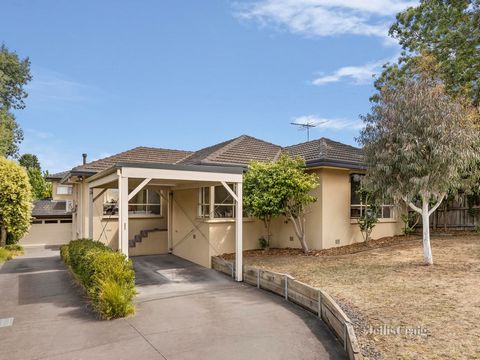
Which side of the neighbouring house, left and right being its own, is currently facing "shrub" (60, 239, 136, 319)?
front

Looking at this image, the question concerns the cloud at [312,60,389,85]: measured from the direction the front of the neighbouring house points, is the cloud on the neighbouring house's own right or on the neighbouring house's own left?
on the neighbouring house's own left

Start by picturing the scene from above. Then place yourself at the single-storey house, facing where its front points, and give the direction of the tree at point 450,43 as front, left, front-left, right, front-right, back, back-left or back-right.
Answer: left

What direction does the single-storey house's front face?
toward the camera

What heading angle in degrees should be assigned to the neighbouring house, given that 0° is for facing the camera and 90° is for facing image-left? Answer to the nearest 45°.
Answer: approximately 0°

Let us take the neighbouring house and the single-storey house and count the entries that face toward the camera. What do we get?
2

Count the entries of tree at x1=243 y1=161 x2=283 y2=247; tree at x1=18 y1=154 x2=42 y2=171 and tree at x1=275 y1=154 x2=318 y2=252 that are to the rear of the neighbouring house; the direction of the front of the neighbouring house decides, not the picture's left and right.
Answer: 1
